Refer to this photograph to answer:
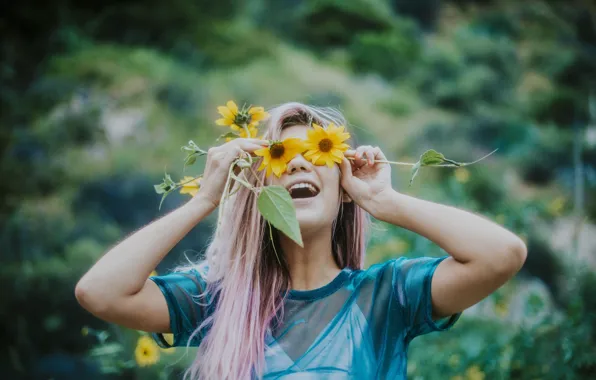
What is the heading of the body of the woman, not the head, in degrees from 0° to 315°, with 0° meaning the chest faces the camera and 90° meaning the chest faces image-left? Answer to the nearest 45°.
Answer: approximately 0°

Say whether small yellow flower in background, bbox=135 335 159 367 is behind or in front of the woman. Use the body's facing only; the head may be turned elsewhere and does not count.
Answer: behind
